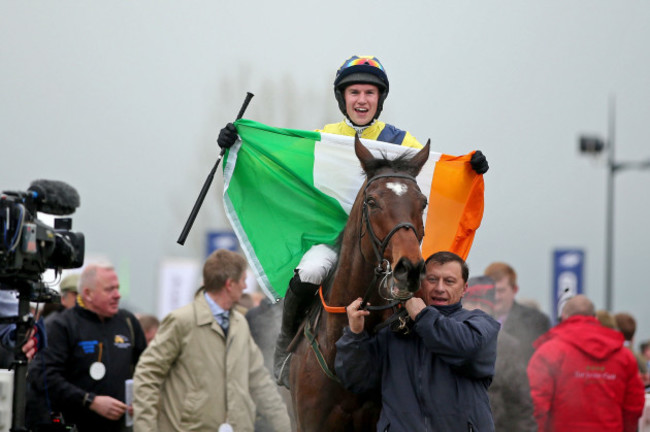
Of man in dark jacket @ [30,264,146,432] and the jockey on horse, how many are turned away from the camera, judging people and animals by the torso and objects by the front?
0

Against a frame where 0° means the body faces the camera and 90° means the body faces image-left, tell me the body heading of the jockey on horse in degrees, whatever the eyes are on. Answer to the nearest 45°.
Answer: approximately 0°

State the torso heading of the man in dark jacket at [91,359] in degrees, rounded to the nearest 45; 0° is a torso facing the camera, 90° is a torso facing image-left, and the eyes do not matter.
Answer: approximately 315°

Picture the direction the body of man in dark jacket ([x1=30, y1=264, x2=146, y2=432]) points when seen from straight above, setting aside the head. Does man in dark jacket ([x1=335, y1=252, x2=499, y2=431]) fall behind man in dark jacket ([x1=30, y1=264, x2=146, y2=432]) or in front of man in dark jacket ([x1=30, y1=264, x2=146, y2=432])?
in front

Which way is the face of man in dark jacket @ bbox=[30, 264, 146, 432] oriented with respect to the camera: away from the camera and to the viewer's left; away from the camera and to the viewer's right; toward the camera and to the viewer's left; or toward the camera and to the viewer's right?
toward the camera and to the viewer's right
